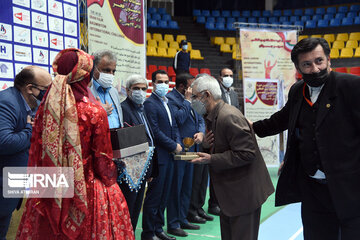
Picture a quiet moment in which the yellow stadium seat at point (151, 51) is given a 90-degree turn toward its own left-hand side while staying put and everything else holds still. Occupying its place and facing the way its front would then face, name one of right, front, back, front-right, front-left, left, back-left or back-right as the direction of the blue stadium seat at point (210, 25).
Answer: front-left

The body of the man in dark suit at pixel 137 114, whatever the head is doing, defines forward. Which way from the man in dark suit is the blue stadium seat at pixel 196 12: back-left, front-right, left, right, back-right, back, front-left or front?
back-left

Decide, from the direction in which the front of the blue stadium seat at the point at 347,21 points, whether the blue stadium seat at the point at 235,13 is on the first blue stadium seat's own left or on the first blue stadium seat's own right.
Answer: on the first blue stadium seat's own right

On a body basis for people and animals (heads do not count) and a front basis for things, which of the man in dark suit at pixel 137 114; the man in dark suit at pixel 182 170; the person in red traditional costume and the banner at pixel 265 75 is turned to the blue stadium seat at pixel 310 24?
the person in red traditional costume

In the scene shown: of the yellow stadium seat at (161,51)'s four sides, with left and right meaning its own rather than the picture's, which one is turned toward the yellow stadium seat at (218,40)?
left

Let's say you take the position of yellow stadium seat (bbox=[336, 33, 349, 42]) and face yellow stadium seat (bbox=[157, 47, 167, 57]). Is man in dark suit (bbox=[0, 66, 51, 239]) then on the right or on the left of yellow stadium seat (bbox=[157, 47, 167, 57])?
left

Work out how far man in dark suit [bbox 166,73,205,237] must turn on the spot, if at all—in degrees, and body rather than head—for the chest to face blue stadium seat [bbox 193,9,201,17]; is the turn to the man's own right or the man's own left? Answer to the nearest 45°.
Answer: approximately 135° to the man's own left

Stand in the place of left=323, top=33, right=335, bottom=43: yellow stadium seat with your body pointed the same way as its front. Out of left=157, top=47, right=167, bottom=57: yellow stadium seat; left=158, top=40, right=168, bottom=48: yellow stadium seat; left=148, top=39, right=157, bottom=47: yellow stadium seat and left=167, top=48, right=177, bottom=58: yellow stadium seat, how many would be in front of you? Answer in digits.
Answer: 0

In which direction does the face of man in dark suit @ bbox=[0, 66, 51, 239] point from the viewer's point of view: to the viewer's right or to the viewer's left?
to the viewer's right

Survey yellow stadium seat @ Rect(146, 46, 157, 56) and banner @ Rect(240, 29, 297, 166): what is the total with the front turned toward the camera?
2

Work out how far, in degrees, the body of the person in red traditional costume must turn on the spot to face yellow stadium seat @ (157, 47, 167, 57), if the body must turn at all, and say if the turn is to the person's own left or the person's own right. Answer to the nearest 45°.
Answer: approximately 45° to the person's own left

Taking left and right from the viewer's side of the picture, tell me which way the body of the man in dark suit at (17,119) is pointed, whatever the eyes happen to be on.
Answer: facing to the right of the viewer
